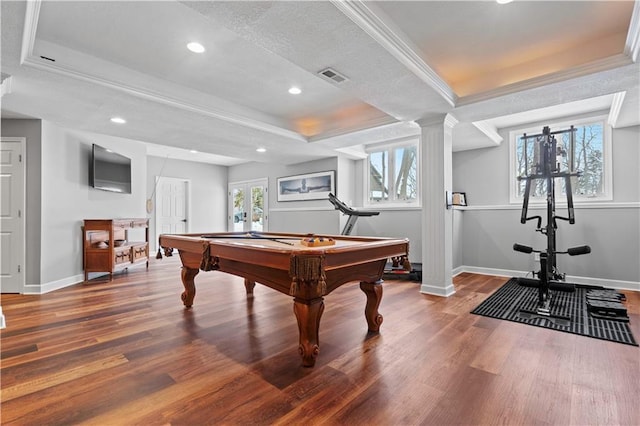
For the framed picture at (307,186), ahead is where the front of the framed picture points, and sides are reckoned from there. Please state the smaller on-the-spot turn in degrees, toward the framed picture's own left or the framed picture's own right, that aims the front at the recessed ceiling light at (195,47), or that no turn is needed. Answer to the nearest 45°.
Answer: approximately 45° to the framed picture's own left

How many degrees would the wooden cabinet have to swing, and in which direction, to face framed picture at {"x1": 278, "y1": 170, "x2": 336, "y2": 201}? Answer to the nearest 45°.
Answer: approximately 45° to its left

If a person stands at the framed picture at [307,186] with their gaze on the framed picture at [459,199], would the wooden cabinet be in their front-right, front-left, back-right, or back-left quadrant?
back-right

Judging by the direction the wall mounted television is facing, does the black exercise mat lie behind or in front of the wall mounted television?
in front

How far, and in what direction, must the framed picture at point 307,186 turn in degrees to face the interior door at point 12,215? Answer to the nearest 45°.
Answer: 0° — it already faces it

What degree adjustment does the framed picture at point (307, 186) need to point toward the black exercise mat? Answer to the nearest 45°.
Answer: approximately 90° to its left

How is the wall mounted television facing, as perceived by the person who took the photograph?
facing the viewer and to the right of the viewer

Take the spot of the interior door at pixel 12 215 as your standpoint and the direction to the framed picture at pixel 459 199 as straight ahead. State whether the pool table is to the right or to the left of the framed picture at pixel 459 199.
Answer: right

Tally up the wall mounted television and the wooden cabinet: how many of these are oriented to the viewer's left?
0

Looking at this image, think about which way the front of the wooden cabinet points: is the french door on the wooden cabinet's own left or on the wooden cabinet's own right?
on the wooden cabinet's own left

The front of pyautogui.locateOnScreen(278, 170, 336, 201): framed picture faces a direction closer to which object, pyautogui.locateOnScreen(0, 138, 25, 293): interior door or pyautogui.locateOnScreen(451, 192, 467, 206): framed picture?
the interior door

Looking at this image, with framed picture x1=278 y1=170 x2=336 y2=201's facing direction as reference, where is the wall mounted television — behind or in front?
in front

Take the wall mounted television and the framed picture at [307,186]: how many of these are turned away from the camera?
0

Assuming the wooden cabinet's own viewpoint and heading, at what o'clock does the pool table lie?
The pool table is roughly at 1 o'clock from the wooden cabinet.
